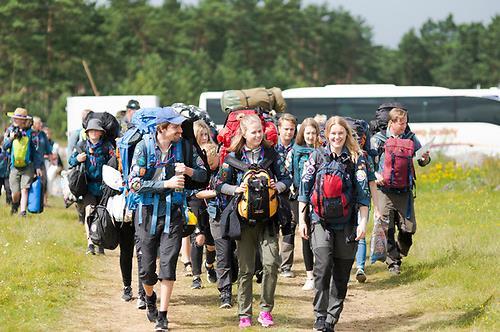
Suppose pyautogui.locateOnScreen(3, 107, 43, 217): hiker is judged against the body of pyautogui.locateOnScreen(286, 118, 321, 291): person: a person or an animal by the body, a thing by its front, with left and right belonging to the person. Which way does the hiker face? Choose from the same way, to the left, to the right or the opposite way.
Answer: the same way

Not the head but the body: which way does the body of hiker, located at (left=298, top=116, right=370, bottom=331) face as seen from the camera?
toward the camera

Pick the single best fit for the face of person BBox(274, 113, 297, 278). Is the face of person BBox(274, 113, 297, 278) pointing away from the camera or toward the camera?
toward the camera

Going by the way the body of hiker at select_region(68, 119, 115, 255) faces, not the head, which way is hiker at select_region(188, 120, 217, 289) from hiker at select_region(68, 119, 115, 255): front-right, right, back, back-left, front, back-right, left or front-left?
front-left

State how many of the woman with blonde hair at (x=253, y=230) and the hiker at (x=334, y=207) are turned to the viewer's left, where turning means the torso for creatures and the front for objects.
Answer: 0

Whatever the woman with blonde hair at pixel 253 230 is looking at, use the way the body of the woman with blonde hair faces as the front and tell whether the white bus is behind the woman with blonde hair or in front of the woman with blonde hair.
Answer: behind

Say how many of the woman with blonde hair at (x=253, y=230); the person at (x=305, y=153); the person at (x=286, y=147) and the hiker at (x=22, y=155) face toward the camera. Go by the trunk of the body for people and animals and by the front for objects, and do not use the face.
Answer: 4

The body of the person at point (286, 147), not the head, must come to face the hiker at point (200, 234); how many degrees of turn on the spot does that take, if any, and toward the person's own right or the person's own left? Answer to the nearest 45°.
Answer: approximately 45° to the person's own right

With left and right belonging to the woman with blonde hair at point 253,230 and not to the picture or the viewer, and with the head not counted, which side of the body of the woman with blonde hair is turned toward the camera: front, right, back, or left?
front

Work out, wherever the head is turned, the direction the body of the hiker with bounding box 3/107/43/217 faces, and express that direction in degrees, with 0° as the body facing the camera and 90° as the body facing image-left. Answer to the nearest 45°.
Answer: approximately 0°

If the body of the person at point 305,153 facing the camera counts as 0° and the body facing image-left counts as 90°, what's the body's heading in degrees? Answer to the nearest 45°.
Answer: approximately 0°

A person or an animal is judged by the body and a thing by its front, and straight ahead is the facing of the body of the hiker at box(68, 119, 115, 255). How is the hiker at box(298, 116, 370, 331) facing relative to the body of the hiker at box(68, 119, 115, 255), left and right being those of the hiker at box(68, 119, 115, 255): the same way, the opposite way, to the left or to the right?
the same way

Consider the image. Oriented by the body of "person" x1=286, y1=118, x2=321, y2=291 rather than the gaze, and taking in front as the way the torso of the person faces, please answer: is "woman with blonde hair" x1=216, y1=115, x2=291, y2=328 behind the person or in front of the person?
in front

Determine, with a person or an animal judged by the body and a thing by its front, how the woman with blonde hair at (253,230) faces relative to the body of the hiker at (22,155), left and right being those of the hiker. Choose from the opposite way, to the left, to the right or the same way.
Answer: the same way
